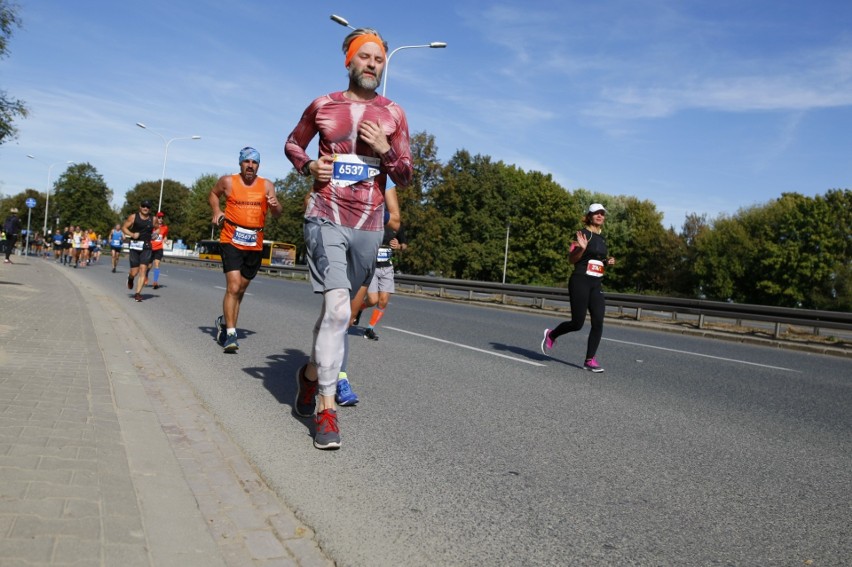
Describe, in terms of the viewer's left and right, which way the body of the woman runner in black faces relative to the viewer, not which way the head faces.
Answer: facing the viewer and to the right of the viewer

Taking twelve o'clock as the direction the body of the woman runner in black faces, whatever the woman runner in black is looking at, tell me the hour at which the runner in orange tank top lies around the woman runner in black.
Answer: The runner in orange tank top is roughly at 4 o'clock from the woman runner in black.

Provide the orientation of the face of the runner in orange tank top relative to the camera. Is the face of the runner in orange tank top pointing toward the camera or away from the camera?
toward the camera

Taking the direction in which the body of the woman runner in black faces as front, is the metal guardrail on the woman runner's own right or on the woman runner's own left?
on the woman runner's own left
